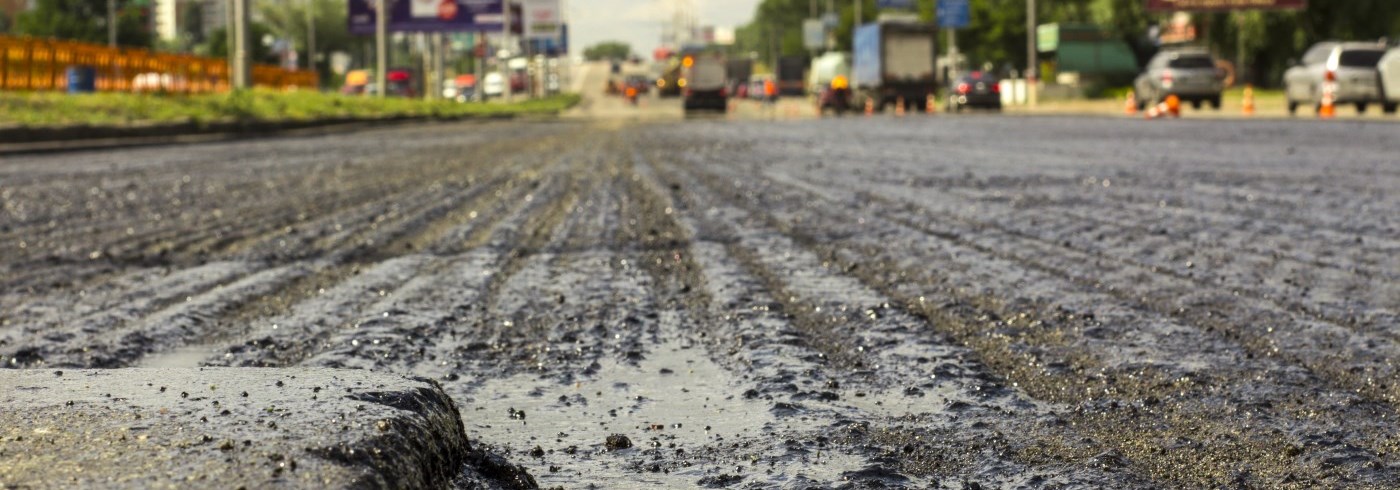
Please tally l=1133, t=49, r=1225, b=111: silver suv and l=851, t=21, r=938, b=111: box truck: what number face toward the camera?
0

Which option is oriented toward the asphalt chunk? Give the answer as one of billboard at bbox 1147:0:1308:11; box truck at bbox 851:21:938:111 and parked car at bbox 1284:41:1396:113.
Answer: the billboard

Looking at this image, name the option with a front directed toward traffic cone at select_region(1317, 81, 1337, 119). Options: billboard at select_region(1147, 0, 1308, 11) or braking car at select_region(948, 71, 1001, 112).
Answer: the billboard

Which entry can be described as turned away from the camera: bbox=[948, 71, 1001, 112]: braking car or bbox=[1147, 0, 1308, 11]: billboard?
the braking car

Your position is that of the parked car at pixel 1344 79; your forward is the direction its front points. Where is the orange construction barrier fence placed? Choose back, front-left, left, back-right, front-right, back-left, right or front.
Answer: front-left

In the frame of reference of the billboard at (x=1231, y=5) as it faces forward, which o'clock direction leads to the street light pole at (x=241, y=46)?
The street light pole is roughly at 1 o'clock from the billboard.

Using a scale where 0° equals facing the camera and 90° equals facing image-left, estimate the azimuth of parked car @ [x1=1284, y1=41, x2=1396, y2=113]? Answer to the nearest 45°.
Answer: approximately 135°

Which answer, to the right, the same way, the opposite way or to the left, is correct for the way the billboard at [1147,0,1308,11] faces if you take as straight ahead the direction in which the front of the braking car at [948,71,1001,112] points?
the opposite way

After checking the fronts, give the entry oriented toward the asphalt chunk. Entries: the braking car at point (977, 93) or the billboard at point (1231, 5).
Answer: the billboard

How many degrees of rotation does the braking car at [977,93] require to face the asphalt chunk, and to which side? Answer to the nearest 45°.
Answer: approximately 180°

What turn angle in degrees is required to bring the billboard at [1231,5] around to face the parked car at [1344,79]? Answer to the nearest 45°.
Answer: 0° — it already faces it

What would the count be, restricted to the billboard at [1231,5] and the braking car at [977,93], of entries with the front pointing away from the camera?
1

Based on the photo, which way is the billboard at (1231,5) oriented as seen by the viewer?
toward the camera

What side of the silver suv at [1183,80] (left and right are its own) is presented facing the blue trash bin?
left

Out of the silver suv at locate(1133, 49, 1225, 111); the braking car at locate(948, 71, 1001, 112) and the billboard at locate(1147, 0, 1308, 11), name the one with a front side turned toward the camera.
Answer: the billboard

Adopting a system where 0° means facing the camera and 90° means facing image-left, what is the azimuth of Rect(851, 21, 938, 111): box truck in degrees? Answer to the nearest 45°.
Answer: approximately 135°

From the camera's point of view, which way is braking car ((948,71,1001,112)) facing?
away from the camera

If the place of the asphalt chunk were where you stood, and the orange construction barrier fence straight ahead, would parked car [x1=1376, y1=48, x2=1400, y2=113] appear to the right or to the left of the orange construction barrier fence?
right
